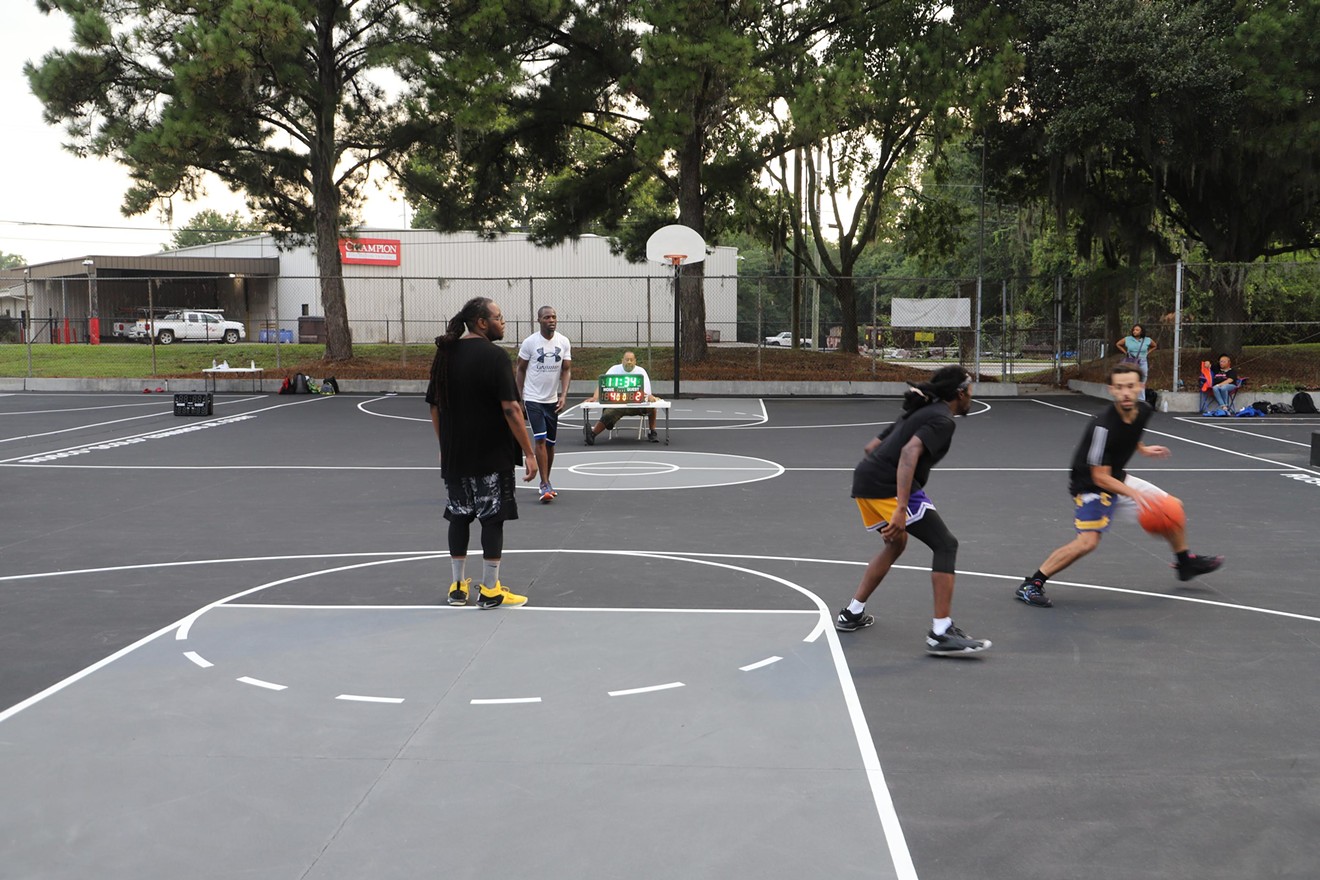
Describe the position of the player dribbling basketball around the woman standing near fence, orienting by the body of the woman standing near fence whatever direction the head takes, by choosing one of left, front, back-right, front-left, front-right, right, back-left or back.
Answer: front

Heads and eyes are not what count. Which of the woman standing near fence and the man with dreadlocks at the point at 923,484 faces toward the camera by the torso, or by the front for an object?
the woman standing near fence

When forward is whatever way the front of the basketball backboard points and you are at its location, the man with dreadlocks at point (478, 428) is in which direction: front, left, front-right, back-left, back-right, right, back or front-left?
front

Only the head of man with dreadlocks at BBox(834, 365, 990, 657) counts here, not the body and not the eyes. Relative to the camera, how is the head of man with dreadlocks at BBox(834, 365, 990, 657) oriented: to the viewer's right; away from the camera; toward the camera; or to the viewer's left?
to the viewer's right

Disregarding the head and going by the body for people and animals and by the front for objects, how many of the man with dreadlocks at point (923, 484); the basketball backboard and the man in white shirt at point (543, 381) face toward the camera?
2

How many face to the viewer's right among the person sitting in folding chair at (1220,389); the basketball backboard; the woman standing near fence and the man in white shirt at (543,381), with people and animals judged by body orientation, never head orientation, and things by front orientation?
0

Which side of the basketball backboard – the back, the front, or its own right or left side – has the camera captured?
front

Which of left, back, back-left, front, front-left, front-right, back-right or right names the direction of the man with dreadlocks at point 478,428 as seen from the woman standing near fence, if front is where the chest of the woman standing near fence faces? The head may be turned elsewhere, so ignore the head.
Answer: front

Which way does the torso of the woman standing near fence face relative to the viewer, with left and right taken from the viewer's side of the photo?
facing the viewer

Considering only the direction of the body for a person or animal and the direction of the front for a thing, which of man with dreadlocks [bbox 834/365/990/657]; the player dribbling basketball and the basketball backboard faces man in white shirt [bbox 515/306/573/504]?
the basketball backboard

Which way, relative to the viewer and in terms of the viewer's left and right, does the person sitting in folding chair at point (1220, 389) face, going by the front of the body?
facing the viewer and to the left of the viewer

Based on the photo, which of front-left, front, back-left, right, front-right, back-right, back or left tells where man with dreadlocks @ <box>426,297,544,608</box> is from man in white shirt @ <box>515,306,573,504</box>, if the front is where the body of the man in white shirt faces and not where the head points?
front

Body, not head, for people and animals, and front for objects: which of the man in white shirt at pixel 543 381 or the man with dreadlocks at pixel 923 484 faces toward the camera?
the man in white shirt

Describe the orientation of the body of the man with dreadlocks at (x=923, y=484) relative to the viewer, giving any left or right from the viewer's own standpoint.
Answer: facing to the right of the viewer

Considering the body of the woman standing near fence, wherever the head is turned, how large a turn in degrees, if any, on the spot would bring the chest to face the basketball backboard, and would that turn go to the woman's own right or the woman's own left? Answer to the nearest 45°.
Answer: approximately 90° to the woman's own right

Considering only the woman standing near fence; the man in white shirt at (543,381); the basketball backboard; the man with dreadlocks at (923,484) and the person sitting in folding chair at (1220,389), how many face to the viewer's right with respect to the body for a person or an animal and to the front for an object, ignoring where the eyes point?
1

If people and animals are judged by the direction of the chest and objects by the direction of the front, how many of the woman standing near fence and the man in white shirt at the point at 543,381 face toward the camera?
2

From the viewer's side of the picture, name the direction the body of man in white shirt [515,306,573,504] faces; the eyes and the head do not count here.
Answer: toward the camera

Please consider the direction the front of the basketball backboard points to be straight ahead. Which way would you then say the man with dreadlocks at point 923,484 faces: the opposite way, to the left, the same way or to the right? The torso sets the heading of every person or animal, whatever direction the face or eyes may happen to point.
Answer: to the left

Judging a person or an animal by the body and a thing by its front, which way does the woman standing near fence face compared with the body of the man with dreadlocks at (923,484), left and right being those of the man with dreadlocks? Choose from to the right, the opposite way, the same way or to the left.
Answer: to the right
